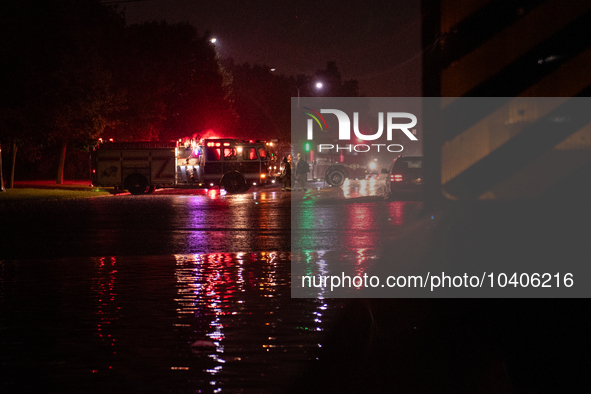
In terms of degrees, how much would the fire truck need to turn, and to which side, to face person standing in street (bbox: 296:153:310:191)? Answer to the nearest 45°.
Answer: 0° — it already faces them

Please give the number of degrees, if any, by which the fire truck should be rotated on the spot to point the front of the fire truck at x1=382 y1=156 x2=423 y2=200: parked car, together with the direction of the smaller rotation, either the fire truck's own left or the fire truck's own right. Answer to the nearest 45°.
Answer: approximately 45° to the fire truck's own right

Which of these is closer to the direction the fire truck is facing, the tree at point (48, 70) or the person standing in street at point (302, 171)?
the person standing in street

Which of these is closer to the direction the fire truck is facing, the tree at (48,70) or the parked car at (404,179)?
the parked car

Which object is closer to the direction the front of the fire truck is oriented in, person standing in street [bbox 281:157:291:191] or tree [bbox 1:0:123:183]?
the person standing in street

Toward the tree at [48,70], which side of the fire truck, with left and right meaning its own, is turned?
back

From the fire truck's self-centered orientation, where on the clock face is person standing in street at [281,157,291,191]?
The person standing in street is roughly at 12 o'clock from the fire truck.

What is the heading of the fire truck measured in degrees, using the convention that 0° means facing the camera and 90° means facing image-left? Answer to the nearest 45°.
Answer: approximately 270°
